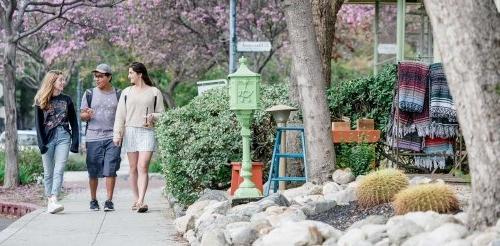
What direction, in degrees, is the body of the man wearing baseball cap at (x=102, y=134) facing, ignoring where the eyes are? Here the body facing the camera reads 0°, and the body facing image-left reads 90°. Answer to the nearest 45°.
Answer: approximately 0°

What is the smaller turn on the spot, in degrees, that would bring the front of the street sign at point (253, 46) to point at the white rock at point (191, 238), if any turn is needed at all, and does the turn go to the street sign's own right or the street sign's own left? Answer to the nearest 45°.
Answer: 0° — it already faces it

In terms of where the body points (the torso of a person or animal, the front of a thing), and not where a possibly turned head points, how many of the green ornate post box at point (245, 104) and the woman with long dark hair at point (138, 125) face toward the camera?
2

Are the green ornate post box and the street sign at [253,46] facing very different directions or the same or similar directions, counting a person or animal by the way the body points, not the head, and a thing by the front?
same or similar directions

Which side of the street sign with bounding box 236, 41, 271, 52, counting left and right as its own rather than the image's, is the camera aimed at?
front

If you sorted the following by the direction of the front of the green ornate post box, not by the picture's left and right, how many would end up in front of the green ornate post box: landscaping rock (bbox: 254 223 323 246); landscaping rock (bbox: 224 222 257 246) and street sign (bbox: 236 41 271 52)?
2

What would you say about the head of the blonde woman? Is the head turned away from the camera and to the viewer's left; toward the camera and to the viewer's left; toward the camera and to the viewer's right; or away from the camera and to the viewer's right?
toward the camera and to the viewer's right

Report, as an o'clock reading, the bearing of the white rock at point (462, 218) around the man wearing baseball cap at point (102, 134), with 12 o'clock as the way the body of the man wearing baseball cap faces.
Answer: The white rock is roughly at 11 o'clock from the man wearing baseball cap.

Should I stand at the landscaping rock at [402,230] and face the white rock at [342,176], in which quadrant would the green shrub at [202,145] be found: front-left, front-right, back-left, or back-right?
front-left

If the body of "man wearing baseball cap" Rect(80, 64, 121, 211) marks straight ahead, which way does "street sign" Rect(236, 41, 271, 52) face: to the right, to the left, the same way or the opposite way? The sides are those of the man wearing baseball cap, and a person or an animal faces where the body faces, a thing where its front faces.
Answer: the same way

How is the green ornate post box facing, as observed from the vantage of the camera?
facing the viewer

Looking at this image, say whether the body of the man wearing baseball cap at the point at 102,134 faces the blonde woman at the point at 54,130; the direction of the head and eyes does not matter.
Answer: no

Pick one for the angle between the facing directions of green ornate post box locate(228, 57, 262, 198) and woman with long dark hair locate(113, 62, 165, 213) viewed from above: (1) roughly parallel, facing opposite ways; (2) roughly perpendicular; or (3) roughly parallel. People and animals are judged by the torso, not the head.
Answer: roughly parallel
